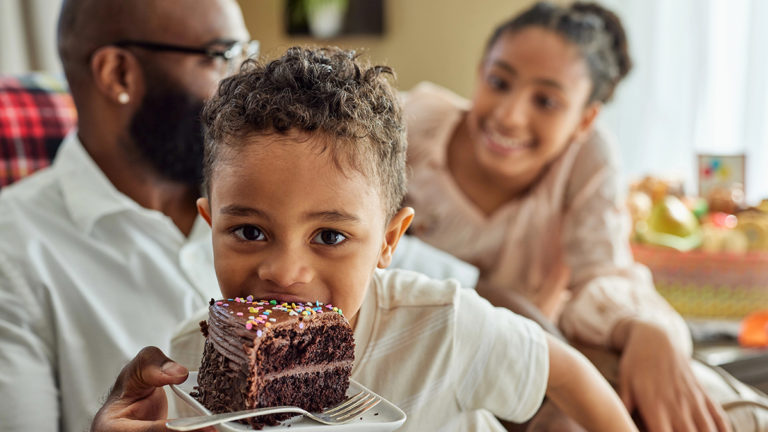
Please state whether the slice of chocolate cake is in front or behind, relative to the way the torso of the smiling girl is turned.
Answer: in front

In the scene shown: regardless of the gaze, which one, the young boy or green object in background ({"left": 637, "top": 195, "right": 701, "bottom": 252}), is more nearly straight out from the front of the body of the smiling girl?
the young boy

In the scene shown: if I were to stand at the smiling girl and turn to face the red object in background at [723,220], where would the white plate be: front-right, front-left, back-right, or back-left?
back-right

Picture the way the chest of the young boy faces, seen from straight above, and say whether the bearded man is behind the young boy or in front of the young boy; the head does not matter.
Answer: behind

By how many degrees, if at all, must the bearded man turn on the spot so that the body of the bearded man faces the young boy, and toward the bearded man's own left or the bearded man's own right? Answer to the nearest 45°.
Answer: approximately 45° to the bearded man's own right

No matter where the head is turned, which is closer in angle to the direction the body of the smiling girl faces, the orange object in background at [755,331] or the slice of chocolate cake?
the slice of chocolate cake

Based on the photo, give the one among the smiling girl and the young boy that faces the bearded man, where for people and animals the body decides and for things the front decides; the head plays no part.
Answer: the smiling girl

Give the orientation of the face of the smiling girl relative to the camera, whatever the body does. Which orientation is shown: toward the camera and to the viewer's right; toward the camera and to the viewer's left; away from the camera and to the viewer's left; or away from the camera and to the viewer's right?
toward the camera and to the viewer's left

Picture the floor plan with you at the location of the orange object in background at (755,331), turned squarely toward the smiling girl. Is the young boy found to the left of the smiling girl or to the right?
left

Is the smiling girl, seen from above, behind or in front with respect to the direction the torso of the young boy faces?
behind

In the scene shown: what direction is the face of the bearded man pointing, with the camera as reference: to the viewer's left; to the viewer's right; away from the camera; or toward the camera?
to the viewer's right

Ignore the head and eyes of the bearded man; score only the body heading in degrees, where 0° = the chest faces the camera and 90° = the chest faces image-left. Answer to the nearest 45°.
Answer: approximately 315°

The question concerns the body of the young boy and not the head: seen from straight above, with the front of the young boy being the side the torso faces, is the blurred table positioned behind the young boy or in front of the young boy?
behind

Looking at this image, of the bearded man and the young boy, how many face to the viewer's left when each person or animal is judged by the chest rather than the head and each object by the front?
0
